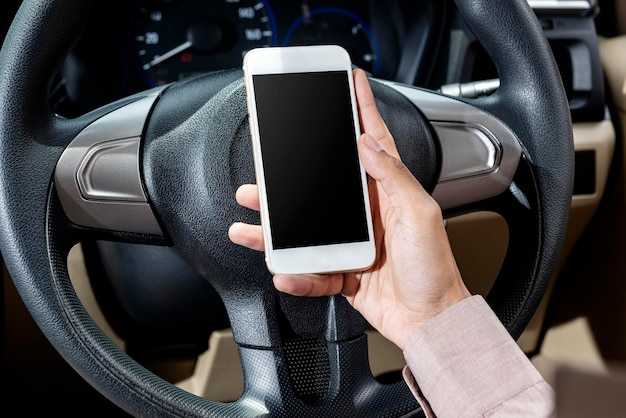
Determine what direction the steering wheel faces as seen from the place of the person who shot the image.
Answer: facing the viewer
